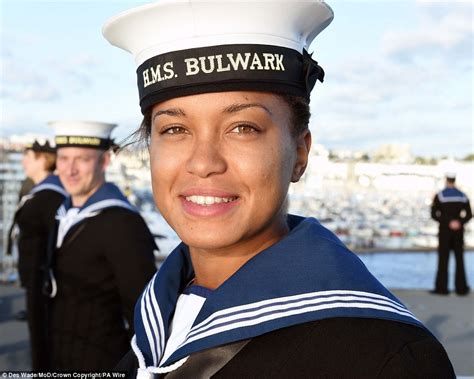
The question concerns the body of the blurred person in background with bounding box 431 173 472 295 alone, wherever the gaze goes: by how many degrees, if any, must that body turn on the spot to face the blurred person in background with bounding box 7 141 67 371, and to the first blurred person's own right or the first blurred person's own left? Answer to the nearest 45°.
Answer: approximately 135° to the first blurred person's own left

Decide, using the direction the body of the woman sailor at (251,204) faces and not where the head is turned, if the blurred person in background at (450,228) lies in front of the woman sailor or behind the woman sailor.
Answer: behind

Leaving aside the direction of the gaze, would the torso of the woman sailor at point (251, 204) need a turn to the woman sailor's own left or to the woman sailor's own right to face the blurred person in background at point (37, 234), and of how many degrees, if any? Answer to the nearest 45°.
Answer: approximately 90° to the woman sailor's own right

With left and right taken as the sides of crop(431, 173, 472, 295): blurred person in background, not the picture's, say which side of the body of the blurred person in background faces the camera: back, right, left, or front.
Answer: back
